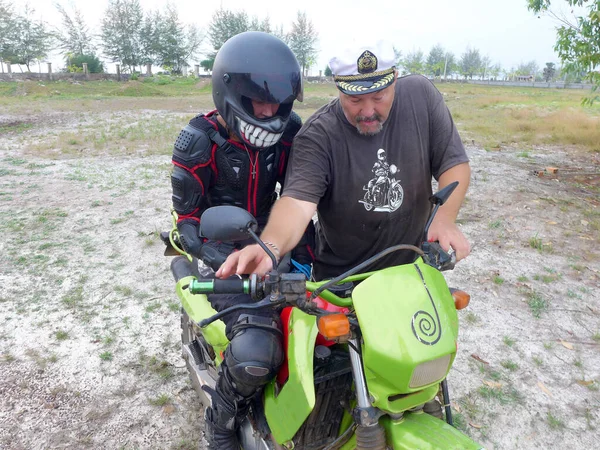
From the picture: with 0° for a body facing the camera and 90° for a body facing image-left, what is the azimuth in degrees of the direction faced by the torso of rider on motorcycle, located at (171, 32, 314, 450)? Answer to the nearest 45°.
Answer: approximately 315°

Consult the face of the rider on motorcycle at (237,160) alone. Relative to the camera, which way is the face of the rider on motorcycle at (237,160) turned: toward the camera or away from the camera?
toward the camera
